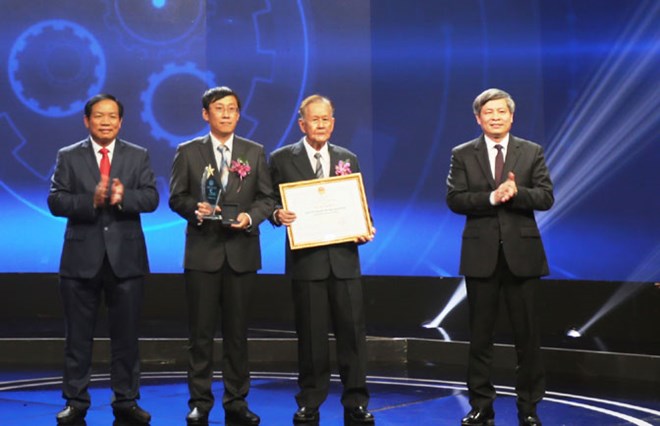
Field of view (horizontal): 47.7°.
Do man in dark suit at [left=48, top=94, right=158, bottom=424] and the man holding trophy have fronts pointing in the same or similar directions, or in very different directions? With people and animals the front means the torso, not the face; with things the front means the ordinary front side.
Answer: same or similar directions

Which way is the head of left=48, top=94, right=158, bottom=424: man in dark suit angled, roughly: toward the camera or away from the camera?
toward the camera

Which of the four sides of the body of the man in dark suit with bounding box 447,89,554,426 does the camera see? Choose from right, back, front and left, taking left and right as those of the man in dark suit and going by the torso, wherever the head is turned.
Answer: front

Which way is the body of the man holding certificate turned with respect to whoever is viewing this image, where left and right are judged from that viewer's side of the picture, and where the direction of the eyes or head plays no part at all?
facing the viewer

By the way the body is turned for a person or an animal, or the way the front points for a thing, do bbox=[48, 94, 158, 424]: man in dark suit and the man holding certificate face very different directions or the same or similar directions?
same or similar directions

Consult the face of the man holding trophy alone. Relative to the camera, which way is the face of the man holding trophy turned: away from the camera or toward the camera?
toward the camera

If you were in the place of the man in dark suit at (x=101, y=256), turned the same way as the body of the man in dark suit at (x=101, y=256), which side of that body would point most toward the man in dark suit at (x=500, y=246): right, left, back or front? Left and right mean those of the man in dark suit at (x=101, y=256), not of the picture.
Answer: left

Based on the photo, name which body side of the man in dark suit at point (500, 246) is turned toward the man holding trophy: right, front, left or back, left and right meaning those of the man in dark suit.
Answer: right

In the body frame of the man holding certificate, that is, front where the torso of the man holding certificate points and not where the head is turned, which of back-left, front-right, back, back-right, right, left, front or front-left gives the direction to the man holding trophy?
right

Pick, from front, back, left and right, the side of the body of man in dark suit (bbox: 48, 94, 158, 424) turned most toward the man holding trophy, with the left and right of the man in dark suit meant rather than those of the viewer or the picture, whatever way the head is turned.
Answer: left

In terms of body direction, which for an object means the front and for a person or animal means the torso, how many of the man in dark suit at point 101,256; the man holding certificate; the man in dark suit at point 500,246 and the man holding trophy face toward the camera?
4

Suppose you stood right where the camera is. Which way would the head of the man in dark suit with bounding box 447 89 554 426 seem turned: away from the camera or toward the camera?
toward the camera
